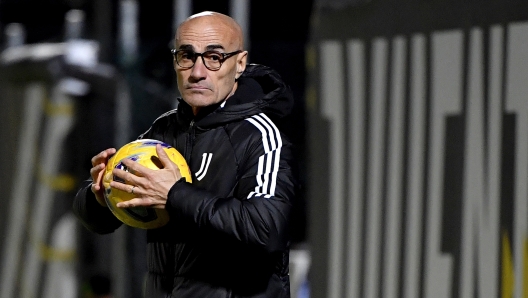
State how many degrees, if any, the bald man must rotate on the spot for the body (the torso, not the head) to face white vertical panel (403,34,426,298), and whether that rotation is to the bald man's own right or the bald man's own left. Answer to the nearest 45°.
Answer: approximately 180°

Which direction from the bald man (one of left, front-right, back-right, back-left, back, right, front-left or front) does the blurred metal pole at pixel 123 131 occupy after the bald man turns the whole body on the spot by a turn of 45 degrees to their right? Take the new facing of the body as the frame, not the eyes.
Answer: right

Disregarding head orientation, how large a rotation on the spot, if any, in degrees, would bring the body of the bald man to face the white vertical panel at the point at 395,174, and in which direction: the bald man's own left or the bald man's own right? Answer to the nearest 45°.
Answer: approximately 180°

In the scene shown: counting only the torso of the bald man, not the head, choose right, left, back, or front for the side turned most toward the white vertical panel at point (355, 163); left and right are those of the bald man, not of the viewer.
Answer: back

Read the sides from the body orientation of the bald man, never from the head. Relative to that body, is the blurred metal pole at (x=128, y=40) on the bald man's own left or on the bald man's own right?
on the bald man's own right

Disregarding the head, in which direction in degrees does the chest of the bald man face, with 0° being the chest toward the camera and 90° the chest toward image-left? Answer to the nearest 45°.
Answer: approximately 45°
